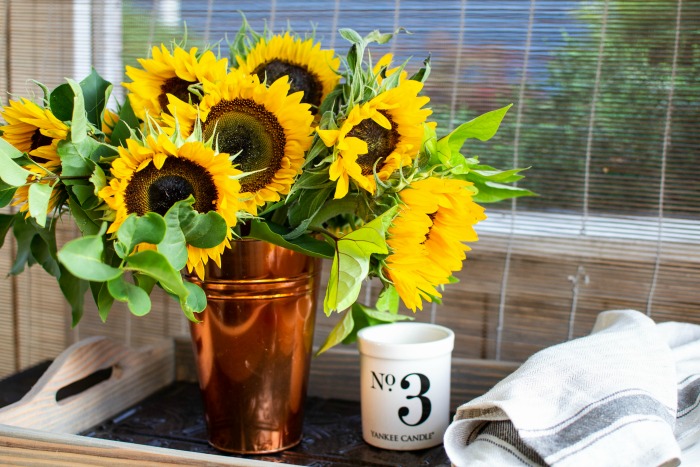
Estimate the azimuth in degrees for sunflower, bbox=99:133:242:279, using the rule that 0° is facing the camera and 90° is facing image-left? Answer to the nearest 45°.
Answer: approximately 0°

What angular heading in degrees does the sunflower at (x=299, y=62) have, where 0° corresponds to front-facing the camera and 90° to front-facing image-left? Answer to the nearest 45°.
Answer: approximately 0°

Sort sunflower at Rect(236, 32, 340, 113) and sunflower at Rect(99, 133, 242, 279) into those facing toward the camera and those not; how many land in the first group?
2
